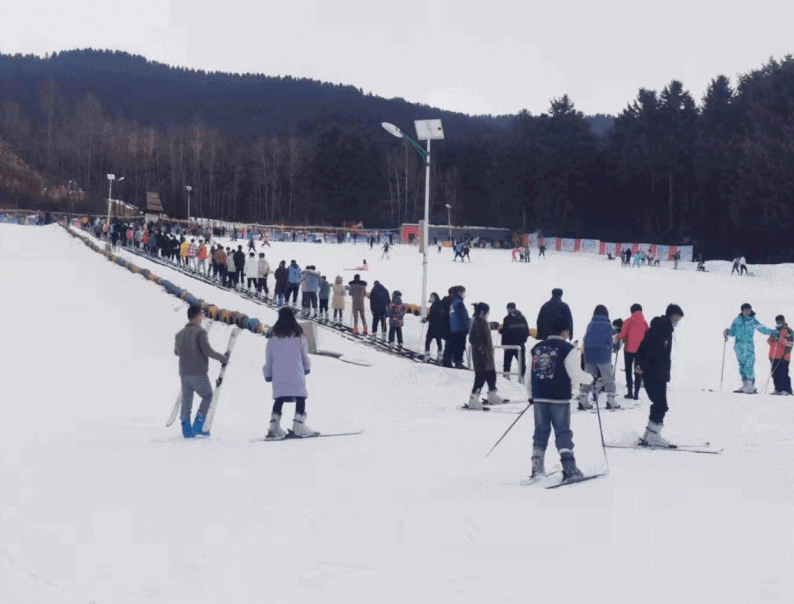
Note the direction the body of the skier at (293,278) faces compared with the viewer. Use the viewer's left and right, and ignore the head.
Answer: facing away from the viewer and to the left of the viewer

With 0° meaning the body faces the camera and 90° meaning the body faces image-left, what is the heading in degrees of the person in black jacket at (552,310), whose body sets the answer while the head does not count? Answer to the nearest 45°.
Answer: approximately 180°

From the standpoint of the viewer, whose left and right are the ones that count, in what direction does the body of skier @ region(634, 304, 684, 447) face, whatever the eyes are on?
facing to the right of the viewer

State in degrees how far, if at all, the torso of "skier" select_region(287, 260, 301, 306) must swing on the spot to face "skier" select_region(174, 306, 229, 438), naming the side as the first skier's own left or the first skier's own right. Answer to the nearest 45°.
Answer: approximately 135° to the first skier's own left

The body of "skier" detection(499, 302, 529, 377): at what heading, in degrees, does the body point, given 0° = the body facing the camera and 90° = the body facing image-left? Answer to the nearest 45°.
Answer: approximately 135°

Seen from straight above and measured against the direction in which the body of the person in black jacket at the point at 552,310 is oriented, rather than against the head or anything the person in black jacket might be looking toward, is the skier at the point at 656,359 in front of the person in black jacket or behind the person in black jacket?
behind

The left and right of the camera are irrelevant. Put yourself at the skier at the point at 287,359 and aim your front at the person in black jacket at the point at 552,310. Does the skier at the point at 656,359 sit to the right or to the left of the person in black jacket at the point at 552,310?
right

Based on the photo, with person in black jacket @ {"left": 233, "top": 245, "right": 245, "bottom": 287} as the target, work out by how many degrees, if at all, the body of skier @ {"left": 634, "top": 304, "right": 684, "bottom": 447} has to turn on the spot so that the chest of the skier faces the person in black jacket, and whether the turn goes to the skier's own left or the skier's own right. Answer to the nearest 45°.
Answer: approximately 135° to the skier's own left

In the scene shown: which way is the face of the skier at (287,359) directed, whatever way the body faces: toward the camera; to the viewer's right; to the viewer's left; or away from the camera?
away from the camera

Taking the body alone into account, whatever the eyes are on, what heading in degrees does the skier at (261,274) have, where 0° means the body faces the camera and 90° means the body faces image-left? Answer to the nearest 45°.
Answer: approximately 135°

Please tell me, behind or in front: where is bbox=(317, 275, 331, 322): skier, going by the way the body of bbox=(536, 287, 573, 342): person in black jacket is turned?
in front
